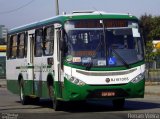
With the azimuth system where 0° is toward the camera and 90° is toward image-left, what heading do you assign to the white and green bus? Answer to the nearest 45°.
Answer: approximately 315°
